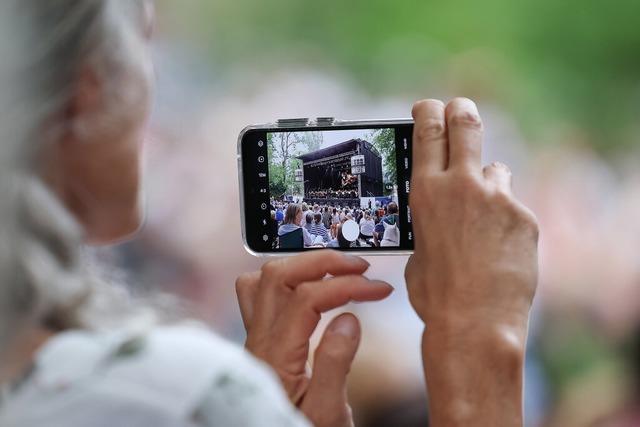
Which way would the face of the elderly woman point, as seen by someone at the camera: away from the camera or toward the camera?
away from the camera

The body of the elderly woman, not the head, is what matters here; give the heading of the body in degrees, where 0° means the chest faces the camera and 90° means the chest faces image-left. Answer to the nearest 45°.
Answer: approximately 225°

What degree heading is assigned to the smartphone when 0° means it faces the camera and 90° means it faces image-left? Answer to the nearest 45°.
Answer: approximately 0°
